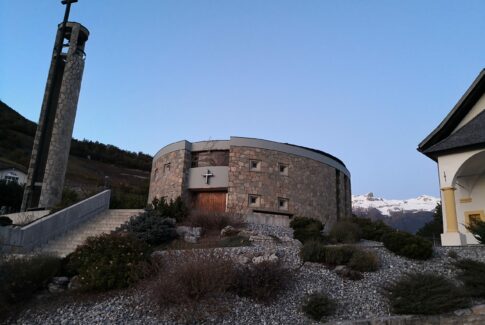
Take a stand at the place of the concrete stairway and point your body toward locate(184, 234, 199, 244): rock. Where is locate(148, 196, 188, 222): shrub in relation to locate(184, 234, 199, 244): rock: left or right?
left

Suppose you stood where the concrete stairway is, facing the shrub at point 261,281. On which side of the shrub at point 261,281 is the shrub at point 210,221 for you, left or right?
left

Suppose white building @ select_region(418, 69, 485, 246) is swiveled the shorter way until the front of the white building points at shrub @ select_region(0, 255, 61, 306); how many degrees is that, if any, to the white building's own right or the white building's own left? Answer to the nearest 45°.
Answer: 0° — it already faces it

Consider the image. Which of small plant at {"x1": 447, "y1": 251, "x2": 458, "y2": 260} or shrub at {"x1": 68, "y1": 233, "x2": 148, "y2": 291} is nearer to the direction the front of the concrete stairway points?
the shrub

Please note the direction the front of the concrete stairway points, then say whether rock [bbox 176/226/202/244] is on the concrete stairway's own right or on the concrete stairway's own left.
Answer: on the concrete stairway's own left

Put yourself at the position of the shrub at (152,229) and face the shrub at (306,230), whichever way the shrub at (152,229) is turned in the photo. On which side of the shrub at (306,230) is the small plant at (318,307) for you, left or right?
right
